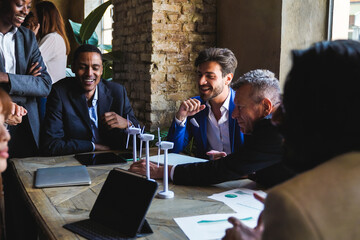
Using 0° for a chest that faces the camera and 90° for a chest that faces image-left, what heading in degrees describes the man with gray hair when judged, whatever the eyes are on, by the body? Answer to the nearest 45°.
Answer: approximately 90°

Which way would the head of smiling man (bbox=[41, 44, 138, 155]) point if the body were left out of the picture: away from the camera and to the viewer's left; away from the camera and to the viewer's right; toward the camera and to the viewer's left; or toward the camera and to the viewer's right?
toward the camera and to the viewer's right

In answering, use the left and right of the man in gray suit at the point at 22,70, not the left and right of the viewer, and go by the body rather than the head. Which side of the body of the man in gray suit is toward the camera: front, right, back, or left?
front

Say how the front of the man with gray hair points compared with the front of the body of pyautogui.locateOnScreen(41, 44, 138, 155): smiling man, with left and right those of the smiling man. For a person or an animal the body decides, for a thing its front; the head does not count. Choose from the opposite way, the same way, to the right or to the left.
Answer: to the right

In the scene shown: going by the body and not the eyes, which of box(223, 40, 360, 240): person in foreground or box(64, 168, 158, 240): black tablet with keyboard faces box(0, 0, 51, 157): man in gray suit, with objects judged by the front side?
the person in foreground

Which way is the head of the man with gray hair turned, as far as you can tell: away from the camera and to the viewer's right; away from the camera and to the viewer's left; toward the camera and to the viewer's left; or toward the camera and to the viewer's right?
toward the camera and to the viewer's left

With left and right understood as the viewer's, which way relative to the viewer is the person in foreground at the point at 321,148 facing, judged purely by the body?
facing away from the viewer and to the left of the viewer

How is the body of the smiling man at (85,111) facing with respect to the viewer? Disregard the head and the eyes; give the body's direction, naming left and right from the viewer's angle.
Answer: facing the viewer

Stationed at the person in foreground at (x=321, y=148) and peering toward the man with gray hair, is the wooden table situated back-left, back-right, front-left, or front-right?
front-left

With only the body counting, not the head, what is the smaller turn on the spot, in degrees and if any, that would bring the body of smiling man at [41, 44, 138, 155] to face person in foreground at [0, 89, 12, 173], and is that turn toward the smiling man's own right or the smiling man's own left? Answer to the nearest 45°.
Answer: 0° — they already face them

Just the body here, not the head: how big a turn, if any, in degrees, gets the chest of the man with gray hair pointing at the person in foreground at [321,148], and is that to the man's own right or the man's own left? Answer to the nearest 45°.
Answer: approximately 90° to the man's own left
